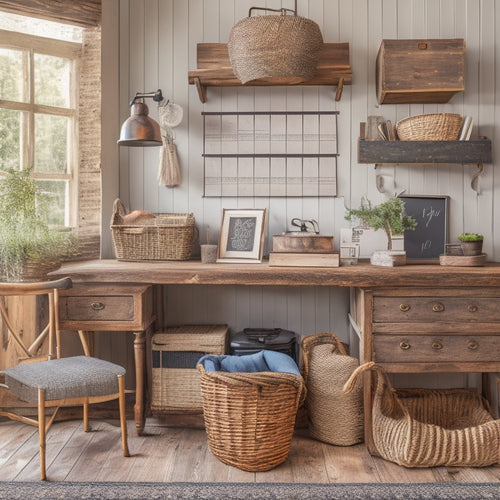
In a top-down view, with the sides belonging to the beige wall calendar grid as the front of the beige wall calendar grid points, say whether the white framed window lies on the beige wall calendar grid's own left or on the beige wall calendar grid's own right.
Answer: on the beige wall calendar grid's own right

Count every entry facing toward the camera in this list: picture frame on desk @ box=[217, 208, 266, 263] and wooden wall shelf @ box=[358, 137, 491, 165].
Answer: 2

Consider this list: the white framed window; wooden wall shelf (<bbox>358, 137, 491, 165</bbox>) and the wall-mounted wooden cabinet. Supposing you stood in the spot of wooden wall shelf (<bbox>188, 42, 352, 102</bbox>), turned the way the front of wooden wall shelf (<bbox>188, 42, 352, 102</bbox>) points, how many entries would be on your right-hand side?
1

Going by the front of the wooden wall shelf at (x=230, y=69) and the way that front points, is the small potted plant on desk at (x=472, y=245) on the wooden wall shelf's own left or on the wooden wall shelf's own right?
on the wooden wall shelf's own left

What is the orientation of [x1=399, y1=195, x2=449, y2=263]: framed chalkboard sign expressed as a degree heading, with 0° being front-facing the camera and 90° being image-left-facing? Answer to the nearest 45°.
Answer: approximately 0°

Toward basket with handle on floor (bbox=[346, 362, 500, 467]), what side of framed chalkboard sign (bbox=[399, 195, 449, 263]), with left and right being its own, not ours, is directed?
front

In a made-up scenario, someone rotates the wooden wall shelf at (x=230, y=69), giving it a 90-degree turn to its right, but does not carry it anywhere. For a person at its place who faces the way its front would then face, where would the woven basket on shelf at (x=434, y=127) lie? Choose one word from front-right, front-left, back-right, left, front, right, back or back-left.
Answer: back
